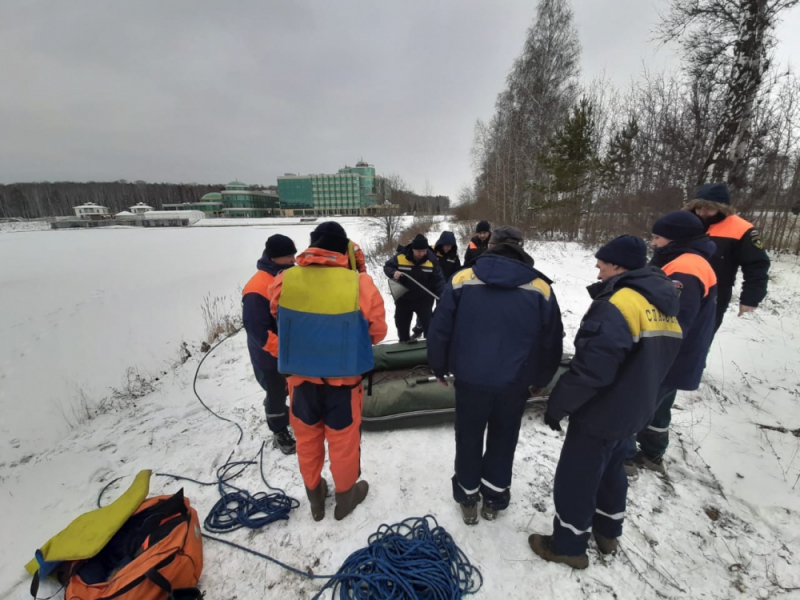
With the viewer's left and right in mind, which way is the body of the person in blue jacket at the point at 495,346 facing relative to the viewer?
facing away from the viewer

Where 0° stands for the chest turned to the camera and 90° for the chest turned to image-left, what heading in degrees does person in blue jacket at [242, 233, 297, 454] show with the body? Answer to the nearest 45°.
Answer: approximately 270°

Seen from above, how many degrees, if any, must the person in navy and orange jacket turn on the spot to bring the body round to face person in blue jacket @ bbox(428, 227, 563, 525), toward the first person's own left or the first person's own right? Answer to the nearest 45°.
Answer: approximately 45° to the first person's own left

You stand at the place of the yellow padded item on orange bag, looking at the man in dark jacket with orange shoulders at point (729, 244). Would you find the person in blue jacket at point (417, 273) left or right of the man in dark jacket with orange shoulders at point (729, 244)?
left

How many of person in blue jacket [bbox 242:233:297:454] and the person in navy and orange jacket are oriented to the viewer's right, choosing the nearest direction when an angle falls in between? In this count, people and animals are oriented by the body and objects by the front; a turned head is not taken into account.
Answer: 1

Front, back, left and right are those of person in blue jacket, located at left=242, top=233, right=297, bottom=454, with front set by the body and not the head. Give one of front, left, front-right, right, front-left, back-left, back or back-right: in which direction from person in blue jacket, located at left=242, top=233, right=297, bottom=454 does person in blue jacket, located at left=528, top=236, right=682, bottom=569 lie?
front-right

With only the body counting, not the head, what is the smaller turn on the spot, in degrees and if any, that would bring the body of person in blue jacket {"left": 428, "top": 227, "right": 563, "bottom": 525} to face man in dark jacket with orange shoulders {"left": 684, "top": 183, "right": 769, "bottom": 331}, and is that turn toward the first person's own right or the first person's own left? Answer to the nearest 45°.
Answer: approximately 45° to the first person's own right

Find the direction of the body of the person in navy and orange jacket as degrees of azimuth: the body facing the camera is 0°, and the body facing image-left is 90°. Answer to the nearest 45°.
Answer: approximately 90°

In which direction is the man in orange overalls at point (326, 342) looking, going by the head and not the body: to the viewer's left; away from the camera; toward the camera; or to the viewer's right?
away from the camera

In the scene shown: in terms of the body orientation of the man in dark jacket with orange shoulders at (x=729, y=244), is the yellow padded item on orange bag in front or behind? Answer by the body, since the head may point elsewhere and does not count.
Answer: in front

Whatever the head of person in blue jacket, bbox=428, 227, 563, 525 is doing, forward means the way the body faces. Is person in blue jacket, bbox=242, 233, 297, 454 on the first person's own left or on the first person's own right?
on the first person's own left

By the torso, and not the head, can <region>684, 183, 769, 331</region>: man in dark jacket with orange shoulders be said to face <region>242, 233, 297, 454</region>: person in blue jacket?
yes
